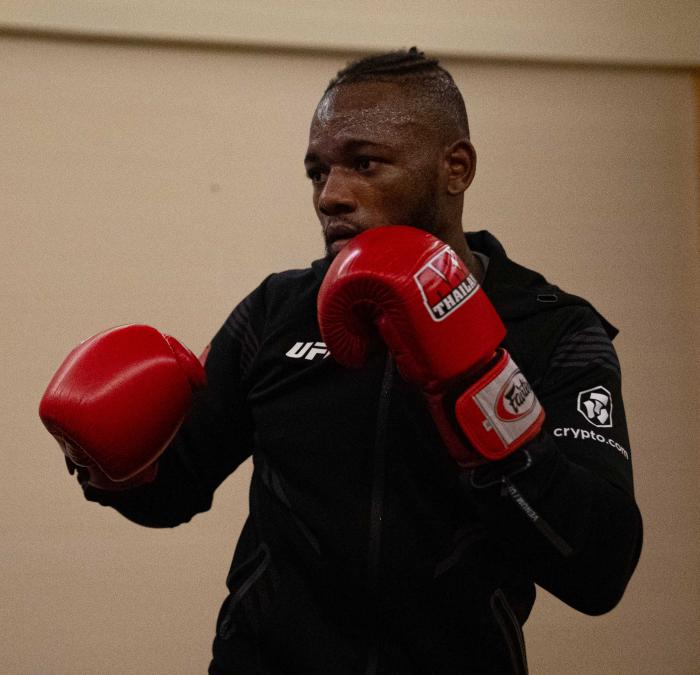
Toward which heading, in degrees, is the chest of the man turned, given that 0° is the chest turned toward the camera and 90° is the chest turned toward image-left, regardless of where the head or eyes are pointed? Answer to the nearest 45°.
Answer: approximately 45°
